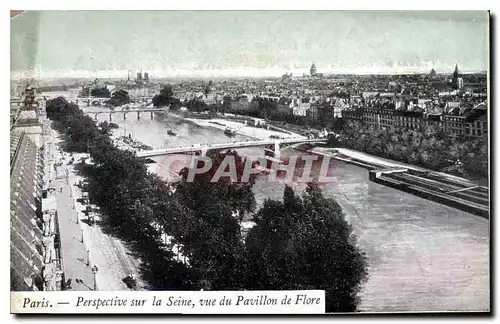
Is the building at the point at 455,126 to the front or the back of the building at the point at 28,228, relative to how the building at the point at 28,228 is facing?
to the front

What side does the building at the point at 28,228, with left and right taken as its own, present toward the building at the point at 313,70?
left

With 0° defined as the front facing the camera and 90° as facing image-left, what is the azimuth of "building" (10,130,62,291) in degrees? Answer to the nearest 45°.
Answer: approximately 270°
